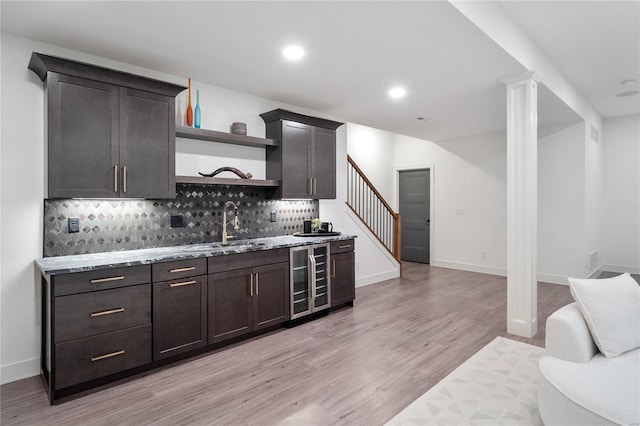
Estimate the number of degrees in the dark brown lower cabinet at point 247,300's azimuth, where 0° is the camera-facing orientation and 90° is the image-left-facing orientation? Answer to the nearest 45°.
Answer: approximately 315°

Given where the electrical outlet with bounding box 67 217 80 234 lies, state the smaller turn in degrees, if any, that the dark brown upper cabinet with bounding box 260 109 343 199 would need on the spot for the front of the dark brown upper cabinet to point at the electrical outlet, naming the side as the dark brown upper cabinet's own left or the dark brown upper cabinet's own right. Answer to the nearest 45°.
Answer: approximately 90° to the dark brown upper cabinet's own right

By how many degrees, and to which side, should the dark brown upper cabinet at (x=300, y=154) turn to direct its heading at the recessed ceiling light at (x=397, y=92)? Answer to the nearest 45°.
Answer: approximately 45° to its left

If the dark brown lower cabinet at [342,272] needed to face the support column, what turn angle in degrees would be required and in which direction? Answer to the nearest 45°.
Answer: approximately 45° to its left

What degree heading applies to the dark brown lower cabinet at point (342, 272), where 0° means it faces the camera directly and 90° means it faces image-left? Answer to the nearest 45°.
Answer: approximately 315°
